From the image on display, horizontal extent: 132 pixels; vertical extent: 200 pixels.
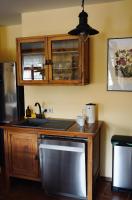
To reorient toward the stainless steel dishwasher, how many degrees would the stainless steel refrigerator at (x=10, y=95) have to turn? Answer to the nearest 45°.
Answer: approximately 90° to its left

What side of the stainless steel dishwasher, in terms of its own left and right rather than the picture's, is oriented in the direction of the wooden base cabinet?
right

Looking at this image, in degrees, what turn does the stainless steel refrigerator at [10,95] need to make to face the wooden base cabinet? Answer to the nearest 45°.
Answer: approximately 45° to its left

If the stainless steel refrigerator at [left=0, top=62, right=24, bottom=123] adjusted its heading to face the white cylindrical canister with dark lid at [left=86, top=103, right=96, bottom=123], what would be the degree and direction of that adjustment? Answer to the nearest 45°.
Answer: approximately 90° to its left

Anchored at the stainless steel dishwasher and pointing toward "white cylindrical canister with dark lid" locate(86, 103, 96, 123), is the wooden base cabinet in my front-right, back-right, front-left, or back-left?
back-left

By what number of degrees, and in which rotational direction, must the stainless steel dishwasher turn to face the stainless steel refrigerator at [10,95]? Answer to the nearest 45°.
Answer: approximately 90° to its right

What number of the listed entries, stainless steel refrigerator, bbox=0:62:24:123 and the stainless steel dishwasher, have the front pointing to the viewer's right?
0

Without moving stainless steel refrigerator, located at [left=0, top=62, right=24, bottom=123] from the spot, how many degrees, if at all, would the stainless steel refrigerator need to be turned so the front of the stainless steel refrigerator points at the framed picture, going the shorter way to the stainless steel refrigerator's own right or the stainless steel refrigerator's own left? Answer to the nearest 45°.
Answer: approximately 90° to the stainless steel refrigerator's own left

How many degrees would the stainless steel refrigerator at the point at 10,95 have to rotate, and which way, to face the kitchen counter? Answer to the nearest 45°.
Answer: approximately 45° to its left

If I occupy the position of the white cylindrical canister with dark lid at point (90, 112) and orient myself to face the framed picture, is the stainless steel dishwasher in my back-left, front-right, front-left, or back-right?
back-right

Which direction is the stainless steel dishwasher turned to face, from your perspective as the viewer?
facing the viewer and to the left of the viewer
